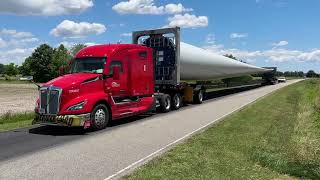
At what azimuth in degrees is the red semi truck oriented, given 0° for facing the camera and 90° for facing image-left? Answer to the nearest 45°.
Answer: approximately 45°
